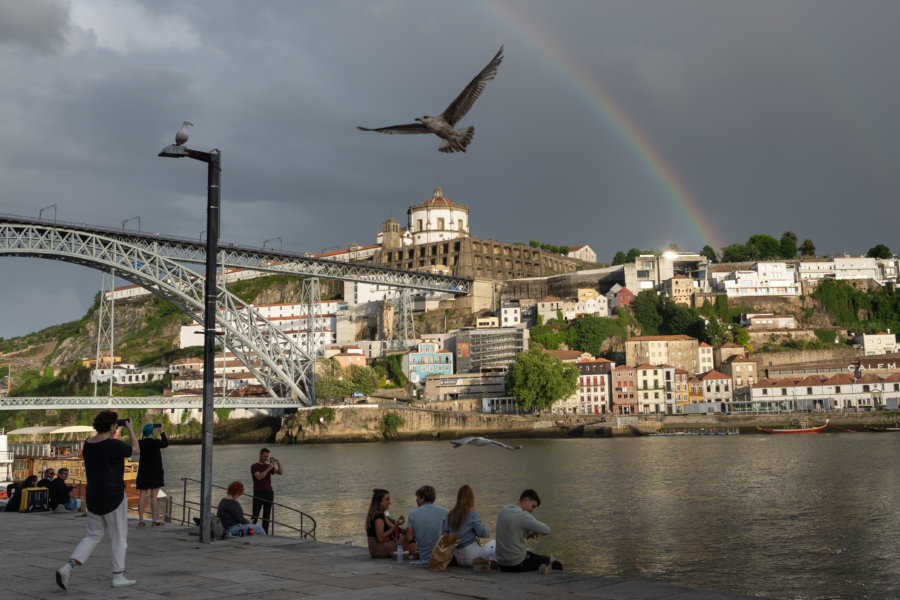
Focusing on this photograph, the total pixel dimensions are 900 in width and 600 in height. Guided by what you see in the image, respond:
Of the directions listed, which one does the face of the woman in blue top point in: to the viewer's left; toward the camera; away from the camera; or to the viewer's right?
away from the camera

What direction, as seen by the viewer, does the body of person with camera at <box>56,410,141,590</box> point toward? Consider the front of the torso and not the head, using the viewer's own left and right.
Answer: facing away from the viewer and to the right of the viewer

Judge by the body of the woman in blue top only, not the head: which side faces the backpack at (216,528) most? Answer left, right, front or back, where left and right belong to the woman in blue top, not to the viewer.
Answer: left

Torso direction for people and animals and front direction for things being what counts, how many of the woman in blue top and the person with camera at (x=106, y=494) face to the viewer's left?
0

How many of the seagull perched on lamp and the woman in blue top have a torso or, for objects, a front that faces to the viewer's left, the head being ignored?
0

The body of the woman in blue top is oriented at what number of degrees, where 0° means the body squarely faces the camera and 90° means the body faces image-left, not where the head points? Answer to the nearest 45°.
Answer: approximately 225°

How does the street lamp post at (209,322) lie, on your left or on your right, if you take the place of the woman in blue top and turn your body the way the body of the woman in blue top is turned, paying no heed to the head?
on your left

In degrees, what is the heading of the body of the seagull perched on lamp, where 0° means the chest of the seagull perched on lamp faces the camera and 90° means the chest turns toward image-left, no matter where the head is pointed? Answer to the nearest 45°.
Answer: approximately 270°

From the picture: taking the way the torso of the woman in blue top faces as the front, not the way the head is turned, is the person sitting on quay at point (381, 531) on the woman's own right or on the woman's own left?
on the woman's own left

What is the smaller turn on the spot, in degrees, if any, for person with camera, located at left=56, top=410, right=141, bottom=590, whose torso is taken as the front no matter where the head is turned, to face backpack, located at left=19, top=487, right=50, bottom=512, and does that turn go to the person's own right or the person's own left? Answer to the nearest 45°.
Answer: approximately 45° to the person's own left
